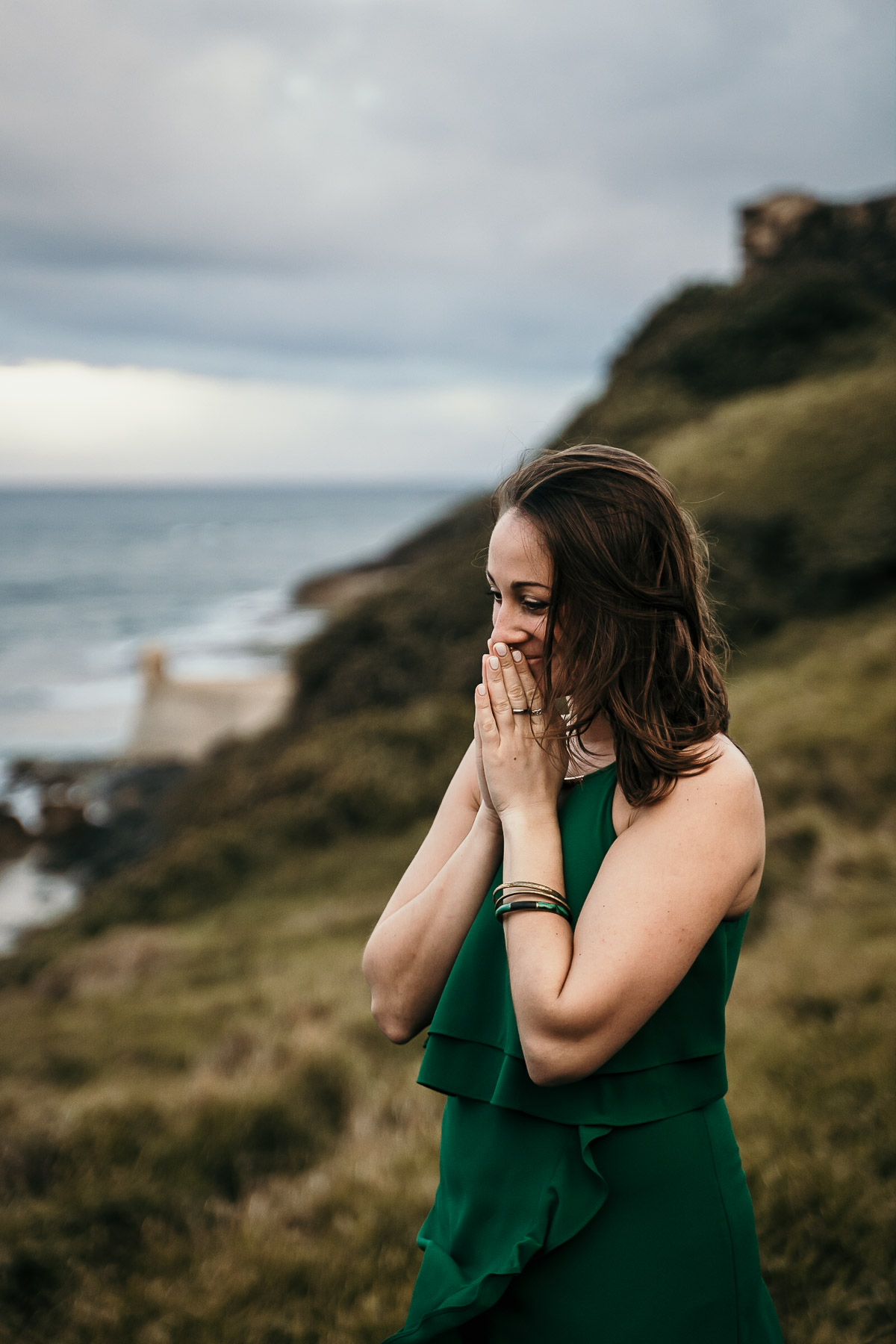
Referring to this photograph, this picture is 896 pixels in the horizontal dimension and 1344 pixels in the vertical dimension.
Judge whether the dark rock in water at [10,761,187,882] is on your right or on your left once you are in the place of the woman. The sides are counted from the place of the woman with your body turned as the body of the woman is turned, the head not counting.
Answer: on your right

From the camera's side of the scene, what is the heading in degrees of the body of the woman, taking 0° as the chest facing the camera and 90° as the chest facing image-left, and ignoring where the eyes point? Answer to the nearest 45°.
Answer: approximately 45°

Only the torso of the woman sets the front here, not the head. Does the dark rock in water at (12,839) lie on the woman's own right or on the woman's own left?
on the woman's own right
